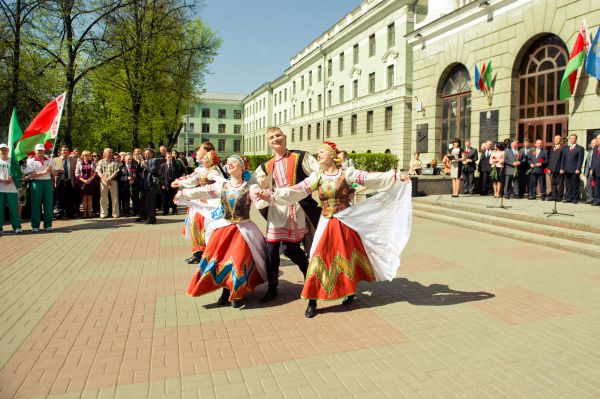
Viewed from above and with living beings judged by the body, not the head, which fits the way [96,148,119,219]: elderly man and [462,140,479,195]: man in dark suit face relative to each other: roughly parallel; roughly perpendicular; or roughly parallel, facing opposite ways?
roughly perpendicular

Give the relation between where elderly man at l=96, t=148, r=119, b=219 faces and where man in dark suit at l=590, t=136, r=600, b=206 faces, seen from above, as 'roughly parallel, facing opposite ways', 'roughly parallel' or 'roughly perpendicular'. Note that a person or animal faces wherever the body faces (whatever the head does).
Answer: roughly perpendicular

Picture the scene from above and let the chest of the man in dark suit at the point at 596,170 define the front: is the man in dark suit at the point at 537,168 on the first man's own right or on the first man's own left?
on the first man's own right

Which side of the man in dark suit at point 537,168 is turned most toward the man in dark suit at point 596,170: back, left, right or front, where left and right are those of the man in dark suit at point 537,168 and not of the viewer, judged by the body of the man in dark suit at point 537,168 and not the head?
left

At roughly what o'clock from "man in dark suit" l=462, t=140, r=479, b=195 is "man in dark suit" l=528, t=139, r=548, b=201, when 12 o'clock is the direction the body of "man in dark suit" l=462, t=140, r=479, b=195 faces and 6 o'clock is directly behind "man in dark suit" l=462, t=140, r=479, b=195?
"man in dark suit" l=528, t=139, r=548, b=201 is roughly at 9 o'clock from "man in dark suit" l=462, t=140, r=479, b=195.

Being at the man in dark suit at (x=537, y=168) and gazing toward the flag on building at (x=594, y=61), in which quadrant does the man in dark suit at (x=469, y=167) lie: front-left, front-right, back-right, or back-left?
back-left

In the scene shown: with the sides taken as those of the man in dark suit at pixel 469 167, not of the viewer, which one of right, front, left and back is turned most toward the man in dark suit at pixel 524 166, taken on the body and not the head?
left

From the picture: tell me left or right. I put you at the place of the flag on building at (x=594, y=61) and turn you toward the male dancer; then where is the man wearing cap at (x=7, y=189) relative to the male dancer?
right
